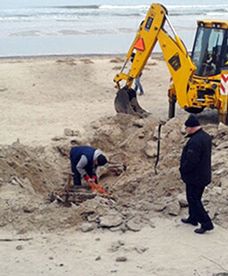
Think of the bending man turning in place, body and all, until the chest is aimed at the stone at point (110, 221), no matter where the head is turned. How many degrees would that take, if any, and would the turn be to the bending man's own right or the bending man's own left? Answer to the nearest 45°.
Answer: approximately 90° to the bending man's own right

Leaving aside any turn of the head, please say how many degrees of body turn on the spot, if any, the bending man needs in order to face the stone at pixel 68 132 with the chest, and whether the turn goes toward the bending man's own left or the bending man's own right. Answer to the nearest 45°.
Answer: approximately 90° to the bending man's own left

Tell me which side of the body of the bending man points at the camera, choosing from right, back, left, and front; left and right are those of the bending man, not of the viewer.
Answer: right

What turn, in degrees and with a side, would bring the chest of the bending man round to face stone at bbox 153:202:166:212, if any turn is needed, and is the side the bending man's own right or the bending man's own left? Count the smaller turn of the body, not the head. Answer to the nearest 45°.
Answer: approximately 45° to the bending man's own right

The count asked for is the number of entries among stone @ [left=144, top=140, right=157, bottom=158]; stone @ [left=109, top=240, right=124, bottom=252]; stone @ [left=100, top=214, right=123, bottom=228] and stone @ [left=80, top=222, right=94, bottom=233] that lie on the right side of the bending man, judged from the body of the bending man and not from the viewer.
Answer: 3

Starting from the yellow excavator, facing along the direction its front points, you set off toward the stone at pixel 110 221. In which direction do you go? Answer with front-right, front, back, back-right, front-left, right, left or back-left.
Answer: back-right

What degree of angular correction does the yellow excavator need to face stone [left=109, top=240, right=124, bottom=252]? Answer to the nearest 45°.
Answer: approximately 135° to its right

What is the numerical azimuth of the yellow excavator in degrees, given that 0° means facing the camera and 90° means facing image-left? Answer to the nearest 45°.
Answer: approximately 225°

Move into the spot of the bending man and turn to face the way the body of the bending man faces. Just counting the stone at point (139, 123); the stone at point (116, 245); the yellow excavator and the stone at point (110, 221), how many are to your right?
2

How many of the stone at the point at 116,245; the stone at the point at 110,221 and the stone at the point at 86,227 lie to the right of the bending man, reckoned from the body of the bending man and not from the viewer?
3

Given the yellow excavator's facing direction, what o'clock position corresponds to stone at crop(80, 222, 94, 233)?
The stone is roughly at 5 o'clock from the yellow excavator.

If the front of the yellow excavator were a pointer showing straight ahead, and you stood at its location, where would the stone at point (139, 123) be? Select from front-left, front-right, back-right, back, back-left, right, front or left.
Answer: back

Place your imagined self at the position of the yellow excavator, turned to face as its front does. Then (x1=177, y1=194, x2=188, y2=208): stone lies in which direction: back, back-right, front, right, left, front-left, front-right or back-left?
back-right
